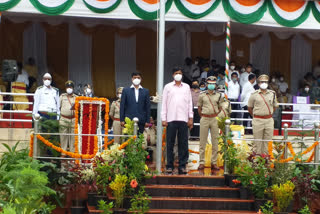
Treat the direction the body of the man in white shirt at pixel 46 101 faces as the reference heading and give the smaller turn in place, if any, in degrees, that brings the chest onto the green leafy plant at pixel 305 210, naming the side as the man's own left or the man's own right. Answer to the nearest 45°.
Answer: approximately 45° to the man's own left

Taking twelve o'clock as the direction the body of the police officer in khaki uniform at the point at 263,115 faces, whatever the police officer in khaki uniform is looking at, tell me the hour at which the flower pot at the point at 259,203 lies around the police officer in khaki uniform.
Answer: The flower pot is roughly at 12 o'clock from the police officer in khaki uniform.

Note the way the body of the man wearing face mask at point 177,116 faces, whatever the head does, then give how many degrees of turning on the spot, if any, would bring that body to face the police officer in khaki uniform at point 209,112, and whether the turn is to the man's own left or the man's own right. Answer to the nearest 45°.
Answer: approximately 135° to the man's own left

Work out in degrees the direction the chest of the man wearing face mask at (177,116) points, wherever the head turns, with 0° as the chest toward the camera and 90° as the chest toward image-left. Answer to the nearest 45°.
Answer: approximately 0°

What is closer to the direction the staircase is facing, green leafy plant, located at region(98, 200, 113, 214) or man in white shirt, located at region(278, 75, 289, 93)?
the green leafy plant

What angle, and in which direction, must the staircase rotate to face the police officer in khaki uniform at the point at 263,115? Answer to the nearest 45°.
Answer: approximately 135° to its left

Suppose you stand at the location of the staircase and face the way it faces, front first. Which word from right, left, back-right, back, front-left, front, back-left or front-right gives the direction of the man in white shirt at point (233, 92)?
back

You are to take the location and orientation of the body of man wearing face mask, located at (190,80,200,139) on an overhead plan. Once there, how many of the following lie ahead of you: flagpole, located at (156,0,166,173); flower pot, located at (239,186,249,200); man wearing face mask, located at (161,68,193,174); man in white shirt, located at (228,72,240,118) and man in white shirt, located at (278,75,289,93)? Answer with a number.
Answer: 3

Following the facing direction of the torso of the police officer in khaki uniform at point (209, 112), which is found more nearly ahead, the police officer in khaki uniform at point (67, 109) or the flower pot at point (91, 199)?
the flower pot

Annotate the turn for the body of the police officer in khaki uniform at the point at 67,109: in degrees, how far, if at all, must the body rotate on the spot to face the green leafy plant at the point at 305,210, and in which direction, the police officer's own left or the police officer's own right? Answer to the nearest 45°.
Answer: approximately 45° to the police officer's own left
